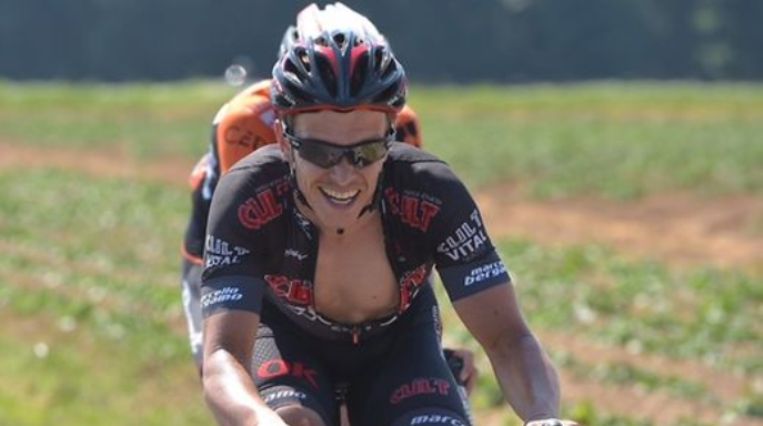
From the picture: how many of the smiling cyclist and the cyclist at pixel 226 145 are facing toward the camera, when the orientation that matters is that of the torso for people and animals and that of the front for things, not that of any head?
2

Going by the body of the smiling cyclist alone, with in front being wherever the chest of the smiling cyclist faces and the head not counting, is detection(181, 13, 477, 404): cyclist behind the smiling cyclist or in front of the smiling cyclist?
behind

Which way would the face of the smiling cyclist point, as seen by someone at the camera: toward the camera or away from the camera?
toward the camera

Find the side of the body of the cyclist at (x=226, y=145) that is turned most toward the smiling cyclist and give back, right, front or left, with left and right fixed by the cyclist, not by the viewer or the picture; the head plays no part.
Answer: front

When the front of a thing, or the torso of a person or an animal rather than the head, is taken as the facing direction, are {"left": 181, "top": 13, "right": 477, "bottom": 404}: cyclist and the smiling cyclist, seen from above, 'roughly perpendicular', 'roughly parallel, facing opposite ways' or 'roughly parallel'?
roughly parallel

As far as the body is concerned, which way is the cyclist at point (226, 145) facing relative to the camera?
toward the camera
